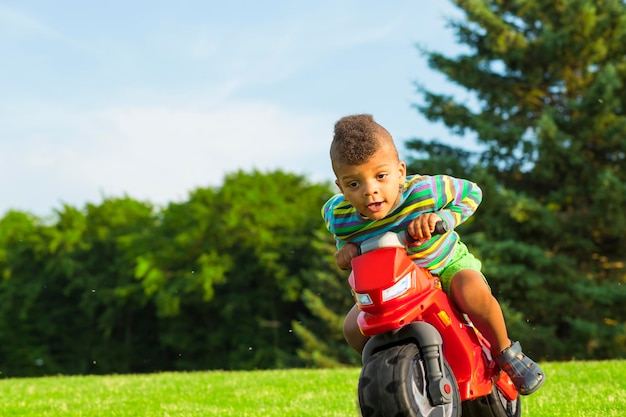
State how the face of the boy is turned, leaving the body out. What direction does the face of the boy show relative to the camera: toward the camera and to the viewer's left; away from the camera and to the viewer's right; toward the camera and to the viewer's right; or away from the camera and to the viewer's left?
toward the camera and to the viewer's left

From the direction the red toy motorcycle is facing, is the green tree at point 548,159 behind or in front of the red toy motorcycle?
behind
